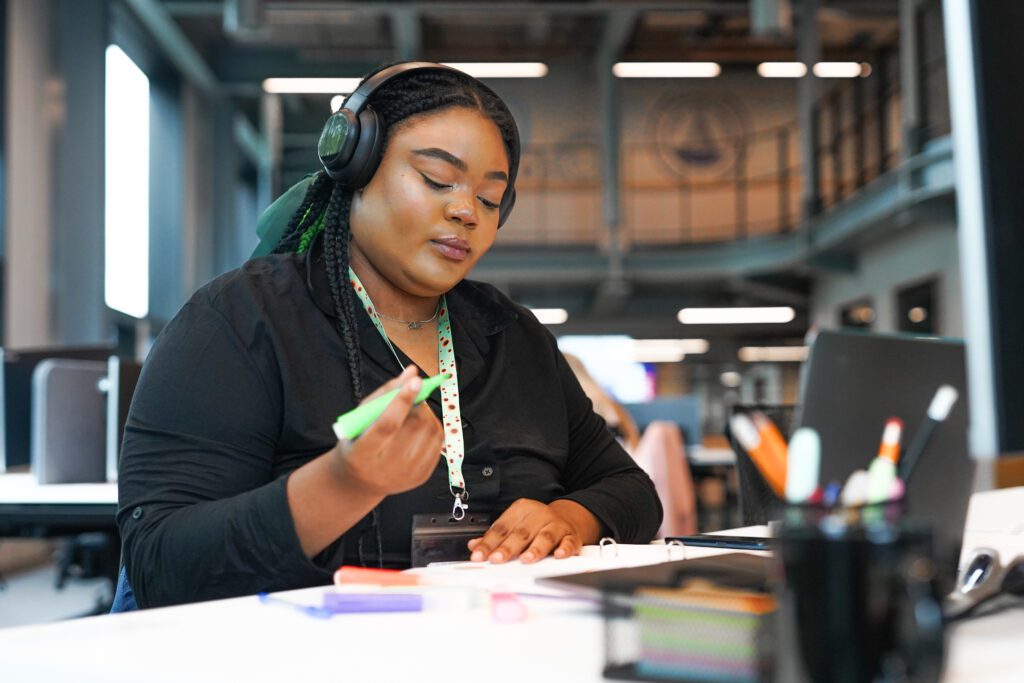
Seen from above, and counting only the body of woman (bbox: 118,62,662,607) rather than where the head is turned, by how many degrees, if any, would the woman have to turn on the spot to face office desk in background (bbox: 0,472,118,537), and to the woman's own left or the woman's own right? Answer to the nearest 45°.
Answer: approximately 180°

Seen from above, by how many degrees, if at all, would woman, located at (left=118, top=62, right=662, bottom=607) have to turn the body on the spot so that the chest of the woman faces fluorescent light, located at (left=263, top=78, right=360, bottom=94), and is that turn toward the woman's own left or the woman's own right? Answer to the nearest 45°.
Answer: approximately 135° to the woman's own left

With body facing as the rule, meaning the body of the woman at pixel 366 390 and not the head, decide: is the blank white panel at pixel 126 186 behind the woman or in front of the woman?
behind

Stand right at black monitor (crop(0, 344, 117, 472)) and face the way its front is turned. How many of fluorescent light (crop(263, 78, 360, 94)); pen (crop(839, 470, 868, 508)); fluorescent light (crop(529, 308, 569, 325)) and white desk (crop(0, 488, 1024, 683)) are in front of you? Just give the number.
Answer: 2

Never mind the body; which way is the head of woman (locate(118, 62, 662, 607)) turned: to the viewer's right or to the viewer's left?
to the viewer's right

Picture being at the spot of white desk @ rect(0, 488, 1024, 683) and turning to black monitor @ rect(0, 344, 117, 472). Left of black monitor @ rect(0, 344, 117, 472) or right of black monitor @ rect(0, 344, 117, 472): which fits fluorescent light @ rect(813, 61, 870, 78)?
right

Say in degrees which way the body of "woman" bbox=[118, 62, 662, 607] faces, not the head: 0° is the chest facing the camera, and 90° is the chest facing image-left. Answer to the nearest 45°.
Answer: approximately 315°

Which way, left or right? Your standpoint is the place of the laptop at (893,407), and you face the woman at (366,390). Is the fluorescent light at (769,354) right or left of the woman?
right
